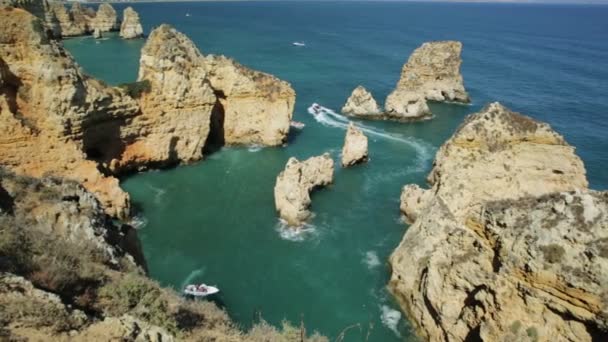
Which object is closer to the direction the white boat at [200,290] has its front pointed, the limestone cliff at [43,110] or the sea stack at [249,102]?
the sea stack

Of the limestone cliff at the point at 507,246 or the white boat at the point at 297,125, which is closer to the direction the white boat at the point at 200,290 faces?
the limestone cliff

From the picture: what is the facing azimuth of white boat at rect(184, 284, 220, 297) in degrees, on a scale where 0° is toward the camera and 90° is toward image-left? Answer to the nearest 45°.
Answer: approximately 270°

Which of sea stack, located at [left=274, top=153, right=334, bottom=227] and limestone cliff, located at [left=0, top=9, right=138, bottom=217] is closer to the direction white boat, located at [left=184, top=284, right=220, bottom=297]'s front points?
the sea stack

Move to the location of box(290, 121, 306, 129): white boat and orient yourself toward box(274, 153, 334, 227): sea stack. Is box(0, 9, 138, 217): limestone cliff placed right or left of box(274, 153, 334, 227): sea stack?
right

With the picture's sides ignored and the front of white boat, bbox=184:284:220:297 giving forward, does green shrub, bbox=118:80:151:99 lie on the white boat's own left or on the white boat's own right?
on the white boat's own left

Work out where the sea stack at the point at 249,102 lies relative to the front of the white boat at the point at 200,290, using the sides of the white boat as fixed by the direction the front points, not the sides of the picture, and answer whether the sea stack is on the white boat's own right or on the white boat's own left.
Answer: on the white boat's own left

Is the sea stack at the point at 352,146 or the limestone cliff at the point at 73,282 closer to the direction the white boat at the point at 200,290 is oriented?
the sea stack

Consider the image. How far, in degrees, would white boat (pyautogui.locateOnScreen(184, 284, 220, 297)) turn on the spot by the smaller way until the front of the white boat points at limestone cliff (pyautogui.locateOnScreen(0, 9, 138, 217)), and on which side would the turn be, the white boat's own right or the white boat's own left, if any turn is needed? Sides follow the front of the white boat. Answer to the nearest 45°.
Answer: approximately 135° to the white boat's own left

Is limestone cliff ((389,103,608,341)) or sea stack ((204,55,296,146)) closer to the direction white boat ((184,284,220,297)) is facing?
the limestone cliff

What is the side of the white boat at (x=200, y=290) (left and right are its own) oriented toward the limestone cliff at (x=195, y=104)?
left

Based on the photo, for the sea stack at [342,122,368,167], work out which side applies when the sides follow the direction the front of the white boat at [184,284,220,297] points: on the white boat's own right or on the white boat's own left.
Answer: on the white boat's own left
